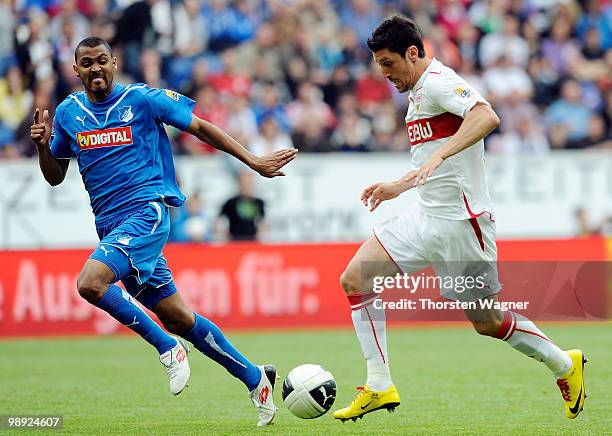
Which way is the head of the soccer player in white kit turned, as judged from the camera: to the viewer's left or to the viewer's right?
to the viewer's left

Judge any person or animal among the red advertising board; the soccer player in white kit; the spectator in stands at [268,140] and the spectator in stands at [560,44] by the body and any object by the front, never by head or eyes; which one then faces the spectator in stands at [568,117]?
the spectator in stands at [560,44]

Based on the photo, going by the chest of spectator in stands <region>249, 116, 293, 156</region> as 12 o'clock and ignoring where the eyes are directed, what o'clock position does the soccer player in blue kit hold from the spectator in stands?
The soccer player in blue kit is roughly at 12 o'clock from the spectator in stands.

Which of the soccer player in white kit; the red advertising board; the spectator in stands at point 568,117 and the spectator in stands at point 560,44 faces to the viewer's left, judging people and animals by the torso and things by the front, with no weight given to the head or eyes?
the soccer player in white kit

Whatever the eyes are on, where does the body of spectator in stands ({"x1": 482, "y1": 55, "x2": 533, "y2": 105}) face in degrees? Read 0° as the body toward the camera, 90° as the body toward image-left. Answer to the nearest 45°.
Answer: approximately 0°

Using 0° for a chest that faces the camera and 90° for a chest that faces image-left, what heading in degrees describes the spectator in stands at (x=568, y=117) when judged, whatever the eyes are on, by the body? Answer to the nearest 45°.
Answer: approximately 0°

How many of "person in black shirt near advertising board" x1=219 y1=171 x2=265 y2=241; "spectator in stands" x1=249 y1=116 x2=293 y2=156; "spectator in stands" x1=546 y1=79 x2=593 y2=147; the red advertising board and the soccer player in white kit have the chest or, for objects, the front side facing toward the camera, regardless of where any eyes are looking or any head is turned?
4

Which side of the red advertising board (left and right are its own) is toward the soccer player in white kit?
front
